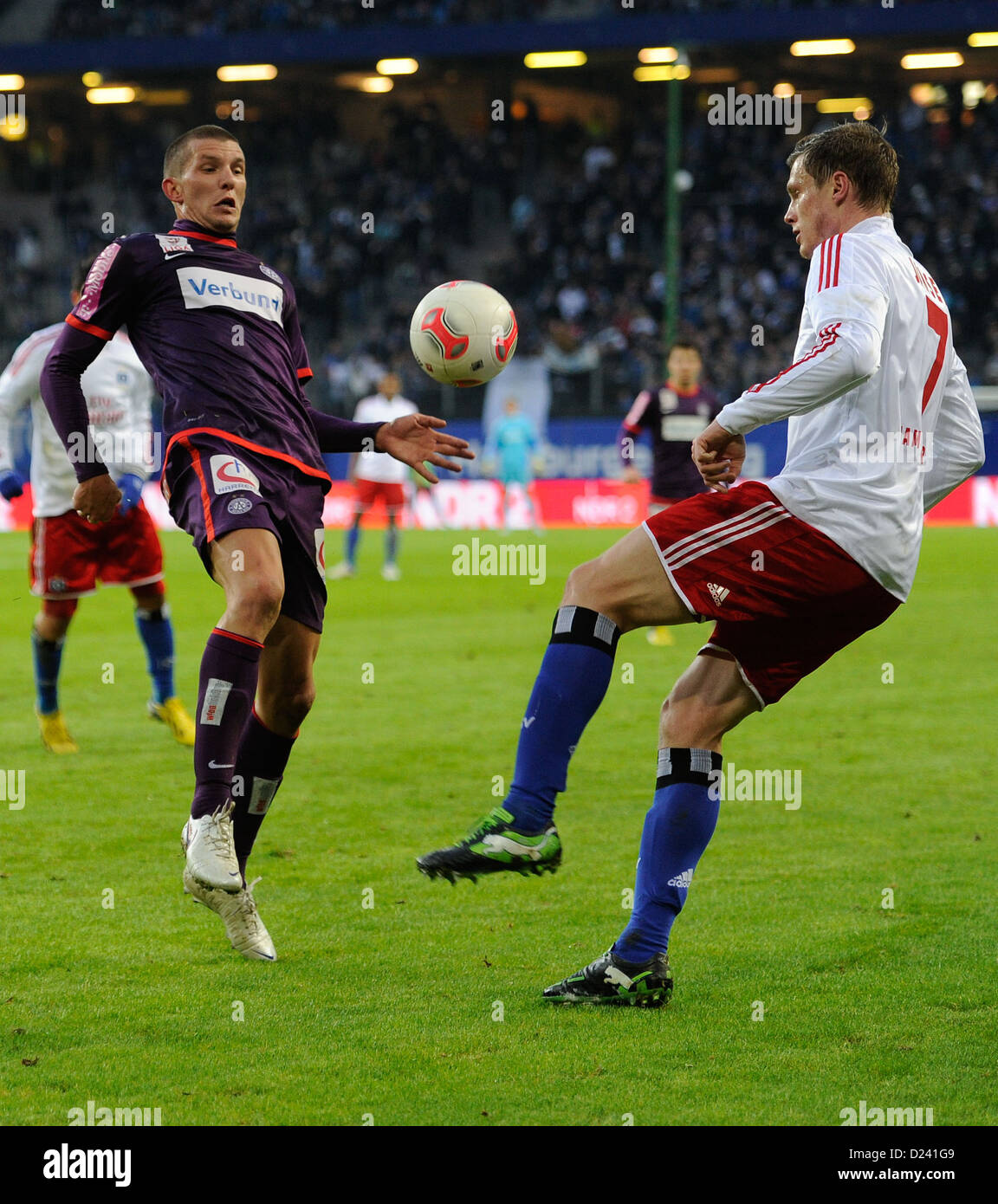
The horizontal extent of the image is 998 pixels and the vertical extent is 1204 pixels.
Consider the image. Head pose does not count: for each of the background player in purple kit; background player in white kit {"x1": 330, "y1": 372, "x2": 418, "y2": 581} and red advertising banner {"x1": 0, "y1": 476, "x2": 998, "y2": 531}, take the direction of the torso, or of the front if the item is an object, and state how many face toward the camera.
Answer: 3

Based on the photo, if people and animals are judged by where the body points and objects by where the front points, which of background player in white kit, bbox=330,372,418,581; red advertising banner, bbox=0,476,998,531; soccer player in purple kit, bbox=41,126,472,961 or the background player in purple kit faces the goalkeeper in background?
the red advertising banner

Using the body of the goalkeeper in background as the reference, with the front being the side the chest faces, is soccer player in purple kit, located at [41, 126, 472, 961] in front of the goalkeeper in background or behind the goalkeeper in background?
in front

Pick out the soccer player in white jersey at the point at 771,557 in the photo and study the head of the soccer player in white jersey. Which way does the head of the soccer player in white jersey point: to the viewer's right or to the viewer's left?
to the viewer's left

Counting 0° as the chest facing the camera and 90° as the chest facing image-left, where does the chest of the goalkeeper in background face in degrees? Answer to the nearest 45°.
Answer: approximately 0°

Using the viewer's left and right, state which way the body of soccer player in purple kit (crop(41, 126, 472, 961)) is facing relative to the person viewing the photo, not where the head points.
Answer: facing the viewer and to the right of the viewer

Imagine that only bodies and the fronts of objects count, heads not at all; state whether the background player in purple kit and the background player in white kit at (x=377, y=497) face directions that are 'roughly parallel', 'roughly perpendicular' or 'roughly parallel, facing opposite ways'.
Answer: roughly parallel

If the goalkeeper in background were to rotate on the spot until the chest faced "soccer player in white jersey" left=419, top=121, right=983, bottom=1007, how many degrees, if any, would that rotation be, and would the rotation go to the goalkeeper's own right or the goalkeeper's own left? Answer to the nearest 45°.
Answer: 0° — they already face them

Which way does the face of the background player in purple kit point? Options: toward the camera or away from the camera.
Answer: toward the camera

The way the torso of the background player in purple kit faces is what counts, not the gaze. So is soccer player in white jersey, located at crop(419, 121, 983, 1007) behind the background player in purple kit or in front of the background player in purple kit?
in front

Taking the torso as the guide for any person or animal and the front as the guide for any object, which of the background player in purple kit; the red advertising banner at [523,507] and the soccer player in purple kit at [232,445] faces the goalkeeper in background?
the red advertising banner

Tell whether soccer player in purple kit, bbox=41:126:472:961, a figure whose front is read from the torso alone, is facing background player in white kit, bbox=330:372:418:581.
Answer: no

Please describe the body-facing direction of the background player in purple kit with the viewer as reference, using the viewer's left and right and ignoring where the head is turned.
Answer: facing the viewer

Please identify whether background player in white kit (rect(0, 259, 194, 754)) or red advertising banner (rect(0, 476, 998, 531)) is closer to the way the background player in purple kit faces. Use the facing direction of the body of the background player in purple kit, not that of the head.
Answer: the background player in white kit

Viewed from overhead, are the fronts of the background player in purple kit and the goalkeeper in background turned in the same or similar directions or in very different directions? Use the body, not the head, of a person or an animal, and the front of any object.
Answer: same or similar directions

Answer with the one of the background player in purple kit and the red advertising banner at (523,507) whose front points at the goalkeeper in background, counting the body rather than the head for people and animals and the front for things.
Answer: the red advertising banner

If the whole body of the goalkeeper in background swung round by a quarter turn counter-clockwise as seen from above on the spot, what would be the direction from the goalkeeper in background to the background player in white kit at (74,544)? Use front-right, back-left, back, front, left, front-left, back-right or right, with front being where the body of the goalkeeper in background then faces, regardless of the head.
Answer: right
